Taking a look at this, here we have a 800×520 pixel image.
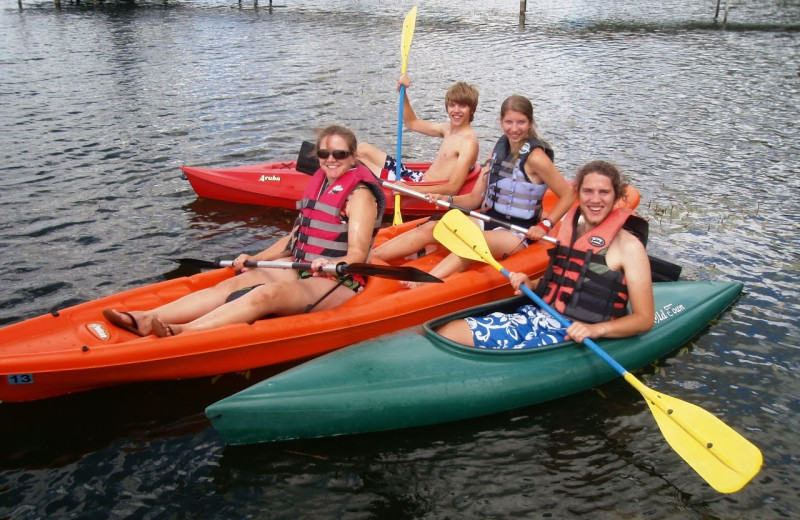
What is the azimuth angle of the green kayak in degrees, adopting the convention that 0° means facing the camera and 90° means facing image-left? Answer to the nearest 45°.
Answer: approximately 45°

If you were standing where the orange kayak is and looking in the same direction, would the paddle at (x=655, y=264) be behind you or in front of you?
behind

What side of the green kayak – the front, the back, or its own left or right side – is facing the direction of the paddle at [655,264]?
back

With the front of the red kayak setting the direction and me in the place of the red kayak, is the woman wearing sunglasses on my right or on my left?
on my left

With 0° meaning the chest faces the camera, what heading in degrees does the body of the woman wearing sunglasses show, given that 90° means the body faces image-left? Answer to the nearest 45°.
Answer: approximately 45°

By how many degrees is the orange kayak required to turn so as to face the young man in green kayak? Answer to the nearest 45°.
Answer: approximately 135° to its left

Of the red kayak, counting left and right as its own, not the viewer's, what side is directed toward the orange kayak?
left

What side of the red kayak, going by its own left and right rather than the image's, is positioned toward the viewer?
left
